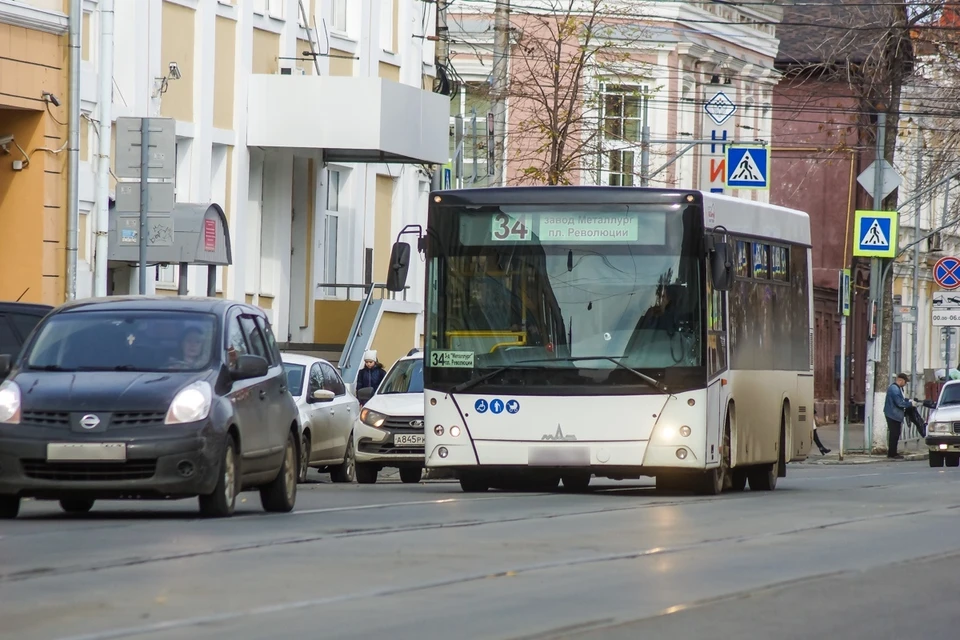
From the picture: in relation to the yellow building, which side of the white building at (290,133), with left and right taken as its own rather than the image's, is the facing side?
right

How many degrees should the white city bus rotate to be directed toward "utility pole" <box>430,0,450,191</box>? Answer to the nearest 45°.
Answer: approximately 180°

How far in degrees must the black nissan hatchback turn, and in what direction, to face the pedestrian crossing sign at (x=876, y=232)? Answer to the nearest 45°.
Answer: approximately 135° to its left

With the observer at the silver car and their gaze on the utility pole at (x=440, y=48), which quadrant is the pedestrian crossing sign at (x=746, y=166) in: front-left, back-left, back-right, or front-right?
front-right

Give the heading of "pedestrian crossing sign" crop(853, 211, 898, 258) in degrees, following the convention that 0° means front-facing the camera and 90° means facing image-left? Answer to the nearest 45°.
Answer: approximately 0°

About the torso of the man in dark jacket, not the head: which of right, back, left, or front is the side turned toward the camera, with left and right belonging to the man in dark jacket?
right

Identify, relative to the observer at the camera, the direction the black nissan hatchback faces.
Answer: facing the viewer

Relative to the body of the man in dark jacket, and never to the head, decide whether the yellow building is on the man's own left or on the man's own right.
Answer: on the man's own right

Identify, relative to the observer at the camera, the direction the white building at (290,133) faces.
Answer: facing the viewer and to the right of the viewer
